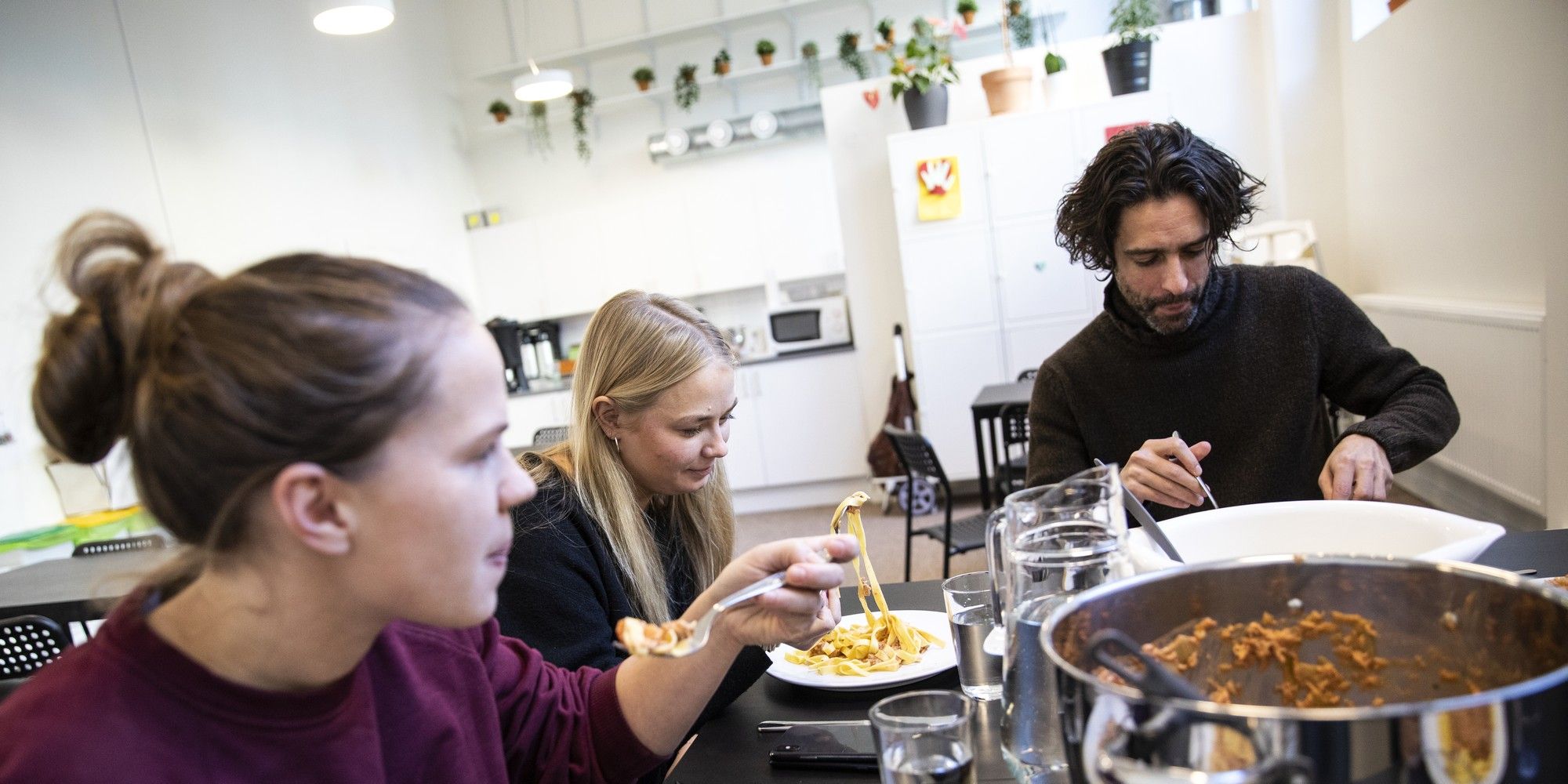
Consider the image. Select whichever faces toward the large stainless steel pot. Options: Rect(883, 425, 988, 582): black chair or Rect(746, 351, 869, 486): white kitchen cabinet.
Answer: the white kitchen cabinet

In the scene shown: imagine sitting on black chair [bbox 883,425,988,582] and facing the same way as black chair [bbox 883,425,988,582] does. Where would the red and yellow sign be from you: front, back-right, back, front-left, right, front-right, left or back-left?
front-left

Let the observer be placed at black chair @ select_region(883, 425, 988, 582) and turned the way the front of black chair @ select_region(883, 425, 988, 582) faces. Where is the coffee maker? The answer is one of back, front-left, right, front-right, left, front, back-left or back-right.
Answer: left

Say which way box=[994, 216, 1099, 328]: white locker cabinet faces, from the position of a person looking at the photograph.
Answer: facing the viewer

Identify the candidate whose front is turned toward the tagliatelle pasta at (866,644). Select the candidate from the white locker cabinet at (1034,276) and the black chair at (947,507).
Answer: the white locker cabinet

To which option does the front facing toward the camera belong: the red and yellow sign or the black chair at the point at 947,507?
the red and yellow sign

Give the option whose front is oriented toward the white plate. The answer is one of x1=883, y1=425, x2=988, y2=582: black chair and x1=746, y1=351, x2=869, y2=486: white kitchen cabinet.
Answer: the white kitchen cabinet

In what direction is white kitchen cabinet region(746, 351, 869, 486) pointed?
toward the camera

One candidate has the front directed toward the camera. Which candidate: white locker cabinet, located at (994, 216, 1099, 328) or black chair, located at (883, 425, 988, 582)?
the white locker cabinet

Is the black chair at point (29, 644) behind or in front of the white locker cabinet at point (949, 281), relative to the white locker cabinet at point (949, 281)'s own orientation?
in front

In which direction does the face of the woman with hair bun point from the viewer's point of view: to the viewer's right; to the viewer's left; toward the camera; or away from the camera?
to the viewer's right

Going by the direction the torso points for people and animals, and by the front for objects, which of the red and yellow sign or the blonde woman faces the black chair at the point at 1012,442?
the red and yellow sign

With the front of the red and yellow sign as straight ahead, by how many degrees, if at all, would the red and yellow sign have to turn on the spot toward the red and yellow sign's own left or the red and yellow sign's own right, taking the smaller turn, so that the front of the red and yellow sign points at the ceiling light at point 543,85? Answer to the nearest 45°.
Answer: approximately 90° to the red and yellow sign's own right

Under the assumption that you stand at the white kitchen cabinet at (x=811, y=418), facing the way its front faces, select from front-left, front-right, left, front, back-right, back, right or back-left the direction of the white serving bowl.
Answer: front
